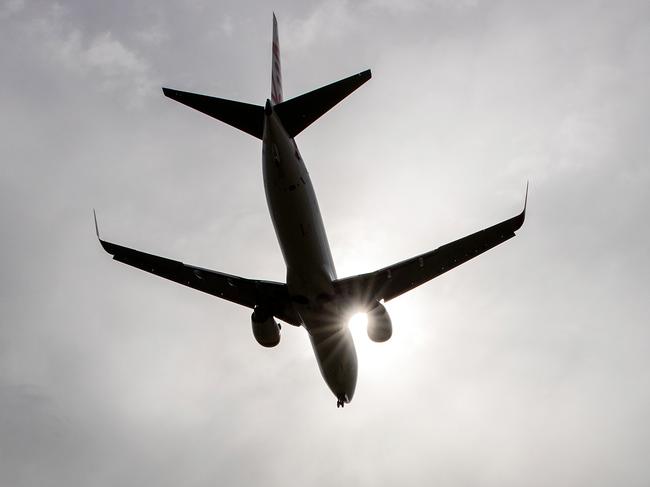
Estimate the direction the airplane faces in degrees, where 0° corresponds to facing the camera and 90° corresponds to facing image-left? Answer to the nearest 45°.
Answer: approximately 180°
